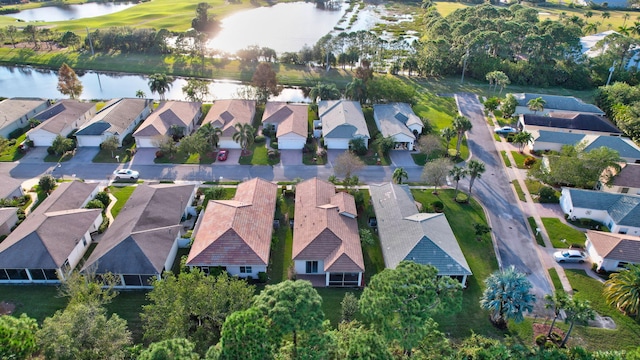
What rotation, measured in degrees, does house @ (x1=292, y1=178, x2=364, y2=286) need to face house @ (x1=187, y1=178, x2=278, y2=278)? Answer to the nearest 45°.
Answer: approximately 90° to its left

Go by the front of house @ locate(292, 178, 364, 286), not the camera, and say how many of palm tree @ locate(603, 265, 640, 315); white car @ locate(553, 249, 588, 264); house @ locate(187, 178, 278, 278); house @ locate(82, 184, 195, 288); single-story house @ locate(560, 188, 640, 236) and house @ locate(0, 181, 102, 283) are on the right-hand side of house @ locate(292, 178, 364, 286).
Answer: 3

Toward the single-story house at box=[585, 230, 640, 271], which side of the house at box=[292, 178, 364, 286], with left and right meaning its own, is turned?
right

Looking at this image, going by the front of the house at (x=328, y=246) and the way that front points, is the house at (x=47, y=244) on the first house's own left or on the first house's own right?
on the first house's own left

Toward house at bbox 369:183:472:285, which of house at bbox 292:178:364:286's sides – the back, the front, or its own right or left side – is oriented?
right

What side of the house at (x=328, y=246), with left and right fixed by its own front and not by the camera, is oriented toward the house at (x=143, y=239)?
left

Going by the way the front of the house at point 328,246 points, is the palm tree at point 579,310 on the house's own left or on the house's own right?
on the house's own right

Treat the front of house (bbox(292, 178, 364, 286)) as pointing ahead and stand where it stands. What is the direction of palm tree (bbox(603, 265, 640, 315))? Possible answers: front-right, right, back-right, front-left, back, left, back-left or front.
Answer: right

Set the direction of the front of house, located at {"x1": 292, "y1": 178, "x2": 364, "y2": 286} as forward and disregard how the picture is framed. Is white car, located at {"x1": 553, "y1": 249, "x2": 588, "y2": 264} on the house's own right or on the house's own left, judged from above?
on the house's own right

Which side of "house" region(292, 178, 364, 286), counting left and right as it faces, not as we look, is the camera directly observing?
back

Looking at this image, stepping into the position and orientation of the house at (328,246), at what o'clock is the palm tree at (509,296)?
The palm tree is roughly at 4 o'clock from the house.

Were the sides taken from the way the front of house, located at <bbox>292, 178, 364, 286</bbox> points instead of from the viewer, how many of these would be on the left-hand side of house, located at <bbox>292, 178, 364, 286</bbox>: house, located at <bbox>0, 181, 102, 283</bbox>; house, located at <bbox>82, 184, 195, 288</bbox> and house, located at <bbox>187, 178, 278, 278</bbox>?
3
